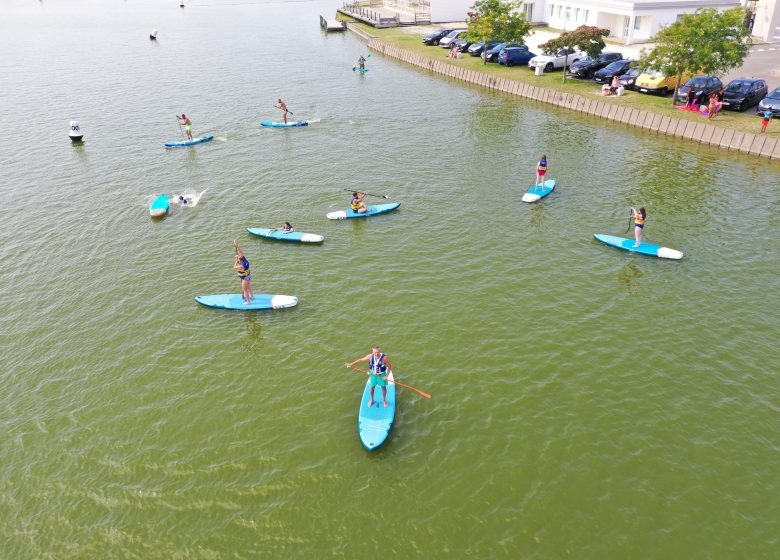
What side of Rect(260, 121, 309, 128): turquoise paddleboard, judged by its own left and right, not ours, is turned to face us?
left

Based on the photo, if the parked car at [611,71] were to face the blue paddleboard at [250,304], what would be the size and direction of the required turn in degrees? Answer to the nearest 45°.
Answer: approximately 45° to its left

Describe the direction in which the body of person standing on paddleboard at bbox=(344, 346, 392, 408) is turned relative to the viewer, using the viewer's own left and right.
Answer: facing the viewer

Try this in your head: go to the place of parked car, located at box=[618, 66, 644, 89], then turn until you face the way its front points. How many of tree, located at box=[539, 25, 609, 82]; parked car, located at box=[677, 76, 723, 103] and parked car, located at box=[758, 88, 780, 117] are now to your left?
2

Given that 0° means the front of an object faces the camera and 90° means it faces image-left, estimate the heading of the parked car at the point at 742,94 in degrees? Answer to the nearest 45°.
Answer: approximately 45°

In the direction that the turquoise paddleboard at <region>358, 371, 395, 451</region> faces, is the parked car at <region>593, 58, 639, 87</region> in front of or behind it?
behind

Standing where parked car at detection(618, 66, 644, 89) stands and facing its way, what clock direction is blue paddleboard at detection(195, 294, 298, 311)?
The blue paddleboard is roughly at 11 o'clock from the parked car.

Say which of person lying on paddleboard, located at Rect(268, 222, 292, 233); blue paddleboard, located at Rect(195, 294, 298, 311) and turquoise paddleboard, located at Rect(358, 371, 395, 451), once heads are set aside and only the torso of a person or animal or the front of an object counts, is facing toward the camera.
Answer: the turquoise paddleboard

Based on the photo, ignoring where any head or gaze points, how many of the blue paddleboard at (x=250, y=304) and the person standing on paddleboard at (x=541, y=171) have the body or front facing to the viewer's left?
1

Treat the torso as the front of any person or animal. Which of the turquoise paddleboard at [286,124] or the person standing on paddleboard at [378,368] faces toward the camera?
the person standing on paddleboard

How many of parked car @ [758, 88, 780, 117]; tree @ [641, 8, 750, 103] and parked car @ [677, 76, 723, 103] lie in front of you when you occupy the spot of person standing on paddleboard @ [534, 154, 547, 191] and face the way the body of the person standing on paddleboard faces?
3

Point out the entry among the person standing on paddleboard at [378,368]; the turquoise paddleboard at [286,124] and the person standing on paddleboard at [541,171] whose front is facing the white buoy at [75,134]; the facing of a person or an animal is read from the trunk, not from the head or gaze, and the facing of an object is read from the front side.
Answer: the turquoise paddleboard

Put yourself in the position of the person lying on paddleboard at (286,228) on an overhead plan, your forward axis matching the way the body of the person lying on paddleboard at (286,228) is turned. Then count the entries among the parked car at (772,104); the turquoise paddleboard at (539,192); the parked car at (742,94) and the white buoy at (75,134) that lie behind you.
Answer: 3

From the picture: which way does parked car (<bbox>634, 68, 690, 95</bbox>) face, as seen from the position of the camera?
facing the viewer and to the left of the viewer
